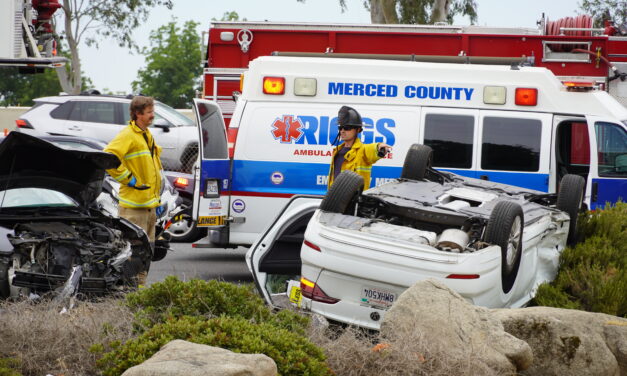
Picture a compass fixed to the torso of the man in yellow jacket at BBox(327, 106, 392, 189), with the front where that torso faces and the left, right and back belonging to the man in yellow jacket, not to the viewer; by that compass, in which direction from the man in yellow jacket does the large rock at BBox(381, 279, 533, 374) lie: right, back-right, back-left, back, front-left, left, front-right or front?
front-left

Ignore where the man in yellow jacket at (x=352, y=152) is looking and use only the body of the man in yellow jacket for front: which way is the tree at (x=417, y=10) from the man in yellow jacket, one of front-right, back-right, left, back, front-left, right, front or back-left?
back-right

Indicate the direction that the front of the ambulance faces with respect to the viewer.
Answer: facing to the right of the viewer

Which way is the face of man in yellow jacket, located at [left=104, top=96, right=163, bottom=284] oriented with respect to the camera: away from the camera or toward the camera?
toward the camera

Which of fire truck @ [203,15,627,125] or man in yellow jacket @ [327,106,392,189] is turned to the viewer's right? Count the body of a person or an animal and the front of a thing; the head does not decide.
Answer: the fire truck

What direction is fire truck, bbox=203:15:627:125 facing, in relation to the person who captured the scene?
facing to the right of the viewer

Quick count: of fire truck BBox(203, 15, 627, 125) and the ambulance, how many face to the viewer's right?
2

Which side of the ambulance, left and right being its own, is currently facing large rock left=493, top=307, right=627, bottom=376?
right

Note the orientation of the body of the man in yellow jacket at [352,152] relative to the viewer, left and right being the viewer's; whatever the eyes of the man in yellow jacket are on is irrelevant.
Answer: facing the viewer and to the left of the viewer

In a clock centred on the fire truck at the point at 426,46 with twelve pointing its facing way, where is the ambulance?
The ambulance is roughly at 3 o'clock from the fire truck.

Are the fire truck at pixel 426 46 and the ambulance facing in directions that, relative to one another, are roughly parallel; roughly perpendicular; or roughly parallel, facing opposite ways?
roughly parallel

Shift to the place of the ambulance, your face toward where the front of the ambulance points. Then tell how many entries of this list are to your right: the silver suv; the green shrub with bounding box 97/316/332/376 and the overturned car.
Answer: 2

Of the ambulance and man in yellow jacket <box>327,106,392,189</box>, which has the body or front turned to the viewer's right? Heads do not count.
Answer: the ambulance

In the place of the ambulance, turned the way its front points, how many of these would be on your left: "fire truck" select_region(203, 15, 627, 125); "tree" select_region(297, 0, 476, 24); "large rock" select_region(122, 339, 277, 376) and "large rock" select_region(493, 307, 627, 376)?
2
